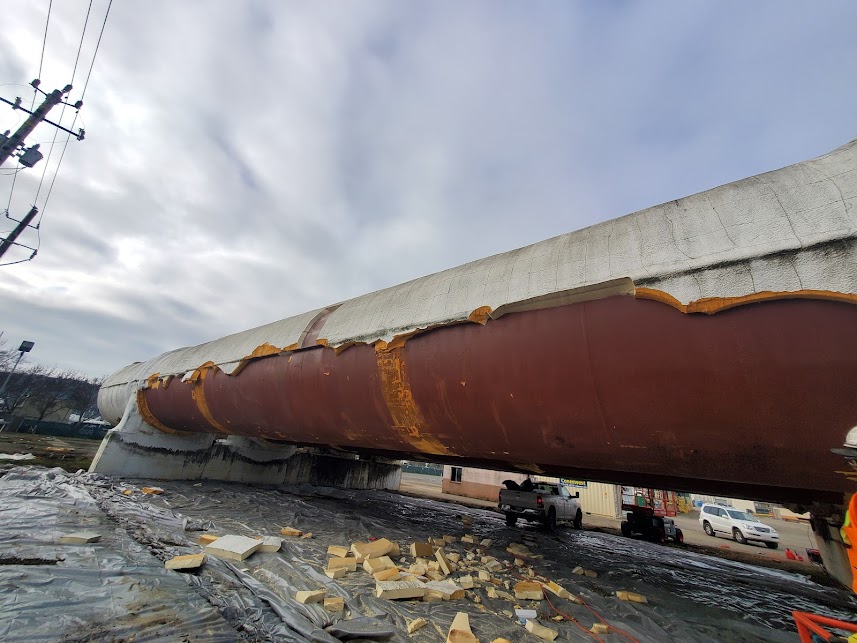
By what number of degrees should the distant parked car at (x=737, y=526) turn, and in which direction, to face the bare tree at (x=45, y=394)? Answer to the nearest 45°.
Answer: approximately 135° to its right

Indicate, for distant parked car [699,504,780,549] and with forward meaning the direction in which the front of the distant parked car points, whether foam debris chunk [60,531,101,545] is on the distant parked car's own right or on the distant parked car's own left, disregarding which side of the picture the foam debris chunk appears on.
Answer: on the distant parked car's own right

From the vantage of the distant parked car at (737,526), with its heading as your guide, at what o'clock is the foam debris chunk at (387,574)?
The foam debris chunk is roughly at 2 o'clock from the distant parked car.

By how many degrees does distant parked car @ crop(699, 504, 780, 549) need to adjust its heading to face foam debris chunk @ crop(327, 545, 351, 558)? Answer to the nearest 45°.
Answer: approximately 45° to its right

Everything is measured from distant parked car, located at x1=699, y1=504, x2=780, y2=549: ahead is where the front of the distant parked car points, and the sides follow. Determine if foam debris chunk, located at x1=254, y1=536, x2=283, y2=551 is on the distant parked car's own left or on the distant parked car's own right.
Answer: on the distant parked car's own right

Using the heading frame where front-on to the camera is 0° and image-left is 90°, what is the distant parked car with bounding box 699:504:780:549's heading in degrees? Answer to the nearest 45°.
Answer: approximately 315°

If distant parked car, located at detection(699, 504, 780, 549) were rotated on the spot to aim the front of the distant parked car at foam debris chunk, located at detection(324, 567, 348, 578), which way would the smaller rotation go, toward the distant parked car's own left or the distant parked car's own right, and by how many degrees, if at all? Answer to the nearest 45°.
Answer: approximately 45° to the distant parked car's own right

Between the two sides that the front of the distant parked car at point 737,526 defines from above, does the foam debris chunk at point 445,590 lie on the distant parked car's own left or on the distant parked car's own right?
on the distant parked car's own right

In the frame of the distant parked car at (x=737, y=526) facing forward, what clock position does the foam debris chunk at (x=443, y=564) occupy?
The foam debris chunk is roughly at 2 o'clock from the distant parked car.

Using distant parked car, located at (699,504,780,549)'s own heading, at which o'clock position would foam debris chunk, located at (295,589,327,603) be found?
The foam debris chunk is roughly at 2 o'clock from the distant parked car.

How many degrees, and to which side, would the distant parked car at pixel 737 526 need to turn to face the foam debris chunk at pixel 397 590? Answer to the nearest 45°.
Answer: approximately 45° to its right
